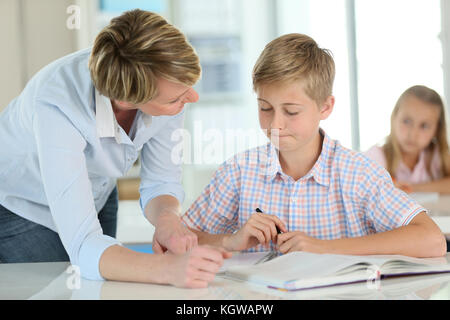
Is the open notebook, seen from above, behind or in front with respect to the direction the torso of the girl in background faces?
in front

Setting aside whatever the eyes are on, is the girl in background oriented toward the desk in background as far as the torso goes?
yes

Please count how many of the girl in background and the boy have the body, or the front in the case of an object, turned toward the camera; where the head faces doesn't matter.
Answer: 2

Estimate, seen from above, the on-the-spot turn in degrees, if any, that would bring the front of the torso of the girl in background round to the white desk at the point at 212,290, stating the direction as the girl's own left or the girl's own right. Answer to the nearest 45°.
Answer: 0° — they already face it

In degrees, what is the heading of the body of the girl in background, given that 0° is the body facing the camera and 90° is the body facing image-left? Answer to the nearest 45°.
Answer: approximately 0°

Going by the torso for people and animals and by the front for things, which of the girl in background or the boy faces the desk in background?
the girl in background

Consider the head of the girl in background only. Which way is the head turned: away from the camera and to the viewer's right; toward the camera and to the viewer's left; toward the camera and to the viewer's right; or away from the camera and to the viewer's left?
toward the camera and to the viewer's left
